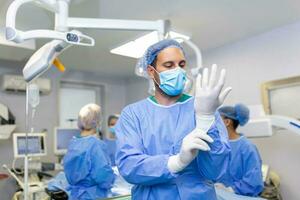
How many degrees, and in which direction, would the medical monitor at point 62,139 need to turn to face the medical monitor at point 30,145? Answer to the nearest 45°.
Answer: approximately 45° to its right

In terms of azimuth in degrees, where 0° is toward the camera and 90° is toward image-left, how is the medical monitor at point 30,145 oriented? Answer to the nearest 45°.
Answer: approximately 0°

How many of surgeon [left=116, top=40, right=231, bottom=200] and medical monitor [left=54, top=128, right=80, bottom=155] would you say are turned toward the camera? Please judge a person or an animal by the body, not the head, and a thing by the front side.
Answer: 2

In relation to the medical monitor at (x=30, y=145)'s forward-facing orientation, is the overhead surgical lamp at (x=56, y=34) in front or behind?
in front

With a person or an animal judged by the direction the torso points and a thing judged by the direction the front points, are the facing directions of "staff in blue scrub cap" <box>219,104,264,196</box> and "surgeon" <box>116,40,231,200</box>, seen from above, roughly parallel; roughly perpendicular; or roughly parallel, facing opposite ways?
roughly perpendicular

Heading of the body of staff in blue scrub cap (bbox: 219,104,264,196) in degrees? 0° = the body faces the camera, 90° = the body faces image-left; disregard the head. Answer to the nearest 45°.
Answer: approximately 90°

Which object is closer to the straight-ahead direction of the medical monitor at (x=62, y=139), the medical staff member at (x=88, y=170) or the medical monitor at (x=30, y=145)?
the medical staff member

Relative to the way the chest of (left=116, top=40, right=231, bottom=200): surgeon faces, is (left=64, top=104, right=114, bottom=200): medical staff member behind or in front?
behind

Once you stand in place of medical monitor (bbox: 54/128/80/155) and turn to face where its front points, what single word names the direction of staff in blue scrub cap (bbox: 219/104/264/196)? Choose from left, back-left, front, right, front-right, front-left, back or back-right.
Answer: front-left

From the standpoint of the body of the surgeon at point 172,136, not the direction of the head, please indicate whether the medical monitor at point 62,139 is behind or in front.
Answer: behind

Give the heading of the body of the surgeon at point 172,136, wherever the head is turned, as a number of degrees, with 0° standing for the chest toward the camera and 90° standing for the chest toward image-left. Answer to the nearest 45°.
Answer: approximately 0°
